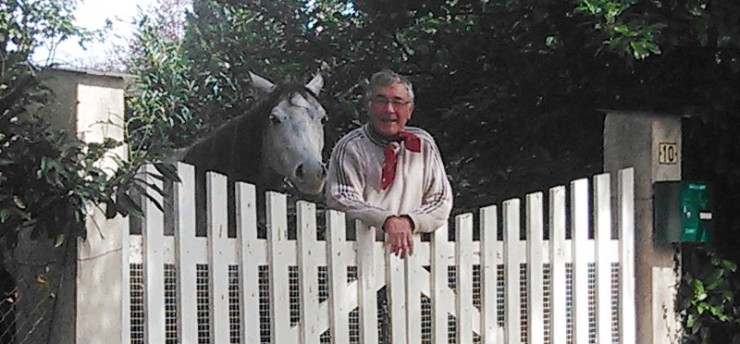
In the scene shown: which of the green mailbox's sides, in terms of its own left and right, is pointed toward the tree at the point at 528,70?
back

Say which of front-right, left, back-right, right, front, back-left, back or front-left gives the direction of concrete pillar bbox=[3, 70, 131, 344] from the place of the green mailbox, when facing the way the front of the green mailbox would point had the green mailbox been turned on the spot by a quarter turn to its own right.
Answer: front

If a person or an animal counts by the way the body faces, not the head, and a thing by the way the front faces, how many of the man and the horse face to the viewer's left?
0

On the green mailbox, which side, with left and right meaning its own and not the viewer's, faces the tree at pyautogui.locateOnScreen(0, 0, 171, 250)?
right

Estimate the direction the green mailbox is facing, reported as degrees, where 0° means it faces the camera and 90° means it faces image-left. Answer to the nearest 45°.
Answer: approximately 315°

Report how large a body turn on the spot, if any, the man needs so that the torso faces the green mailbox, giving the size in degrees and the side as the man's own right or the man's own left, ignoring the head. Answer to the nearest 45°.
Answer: approximately 90° to the man's own left

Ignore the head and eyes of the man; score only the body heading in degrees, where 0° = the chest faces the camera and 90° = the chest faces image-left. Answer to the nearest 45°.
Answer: approximately 0°

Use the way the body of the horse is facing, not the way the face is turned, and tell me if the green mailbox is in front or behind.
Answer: in front
